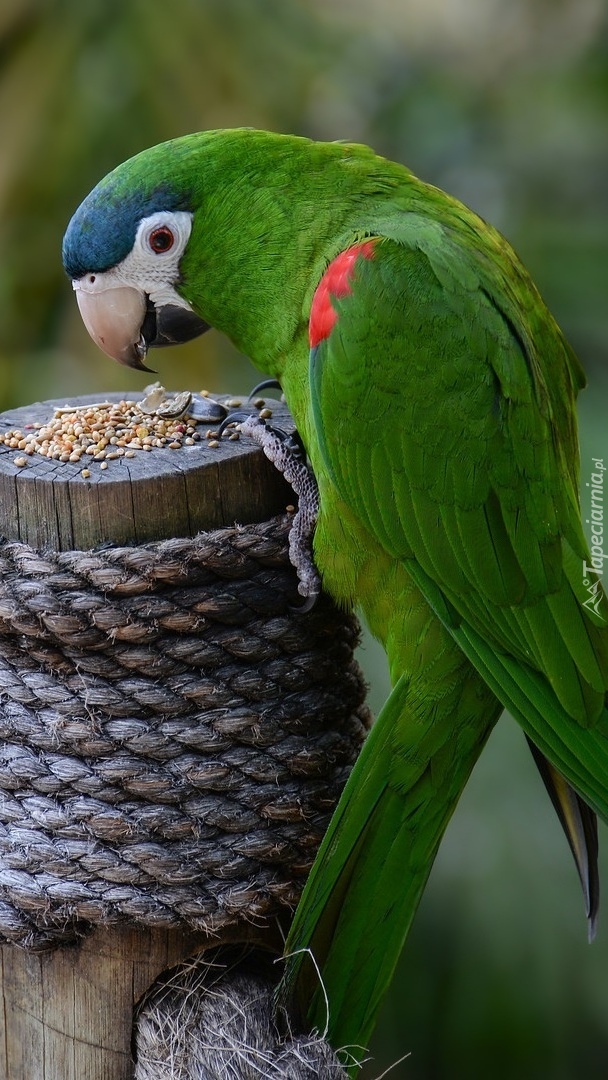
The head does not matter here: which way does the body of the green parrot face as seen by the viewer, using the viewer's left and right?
facing to the left of the viewer
